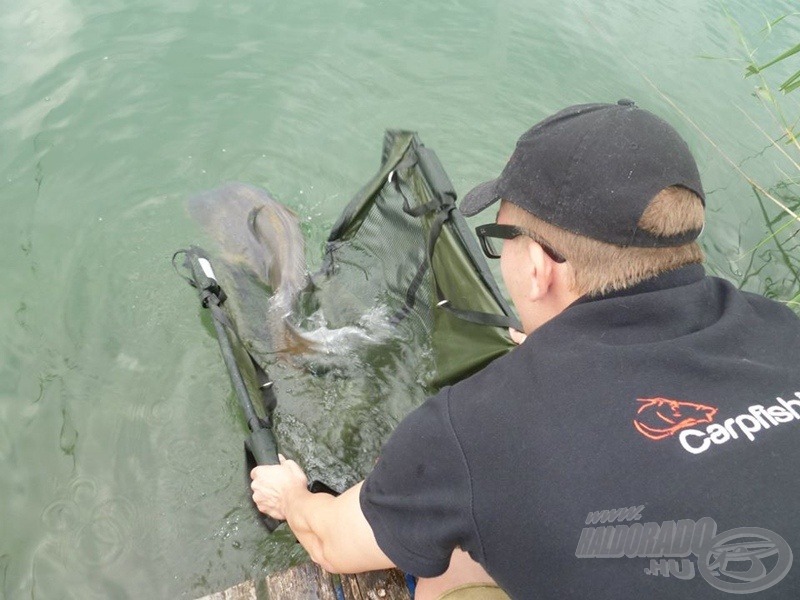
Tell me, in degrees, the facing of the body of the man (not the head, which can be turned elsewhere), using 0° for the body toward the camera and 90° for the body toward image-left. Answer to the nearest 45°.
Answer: approximately 135°

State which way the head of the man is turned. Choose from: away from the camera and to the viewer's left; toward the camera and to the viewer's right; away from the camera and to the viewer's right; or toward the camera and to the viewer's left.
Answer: away from the camera and to the viewer's left

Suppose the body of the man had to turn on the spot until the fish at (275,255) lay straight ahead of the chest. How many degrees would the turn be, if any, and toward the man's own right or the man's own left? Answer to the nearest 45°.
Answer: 0° — they already face it
